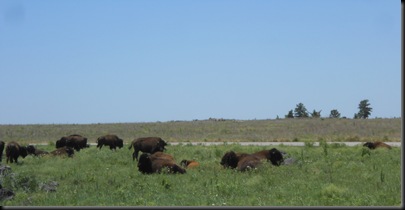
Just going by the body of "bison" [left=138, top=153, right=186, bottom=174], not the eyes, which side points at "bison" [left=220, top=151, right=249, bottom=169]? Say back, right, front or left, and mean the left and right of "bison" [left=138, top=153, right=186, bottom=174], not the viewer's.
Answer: back

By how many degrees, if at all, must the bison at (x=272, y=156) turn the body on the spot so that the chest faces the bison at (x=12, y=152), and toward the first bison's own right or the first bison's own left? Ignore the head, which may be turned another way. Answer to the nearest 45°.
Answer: approximately 180°

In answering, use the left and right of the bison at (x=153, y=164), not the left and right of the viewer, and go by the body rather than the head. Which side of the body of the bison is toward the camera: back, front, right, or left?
left

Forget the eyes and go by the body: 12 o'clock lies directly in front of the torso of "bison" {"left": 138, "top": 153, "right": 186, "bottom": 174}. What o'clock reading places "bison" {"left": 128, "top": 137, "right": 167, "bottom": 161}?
"bison" {"left": 128, "top": 137, "right": 167, "bottom": 161} is roughly at 3 o'clock from "bison" {"left": 138, "top": 153, "right": 186, "bottom": 174}.

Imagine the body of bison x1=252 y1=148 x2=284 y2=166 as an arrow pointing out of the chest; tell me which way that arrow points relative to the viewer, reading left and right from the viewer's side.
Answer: facing to the right of the viewer

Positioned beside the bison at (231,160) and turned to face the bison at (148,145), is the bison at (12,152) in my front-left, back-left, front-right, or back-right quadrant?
front-left
